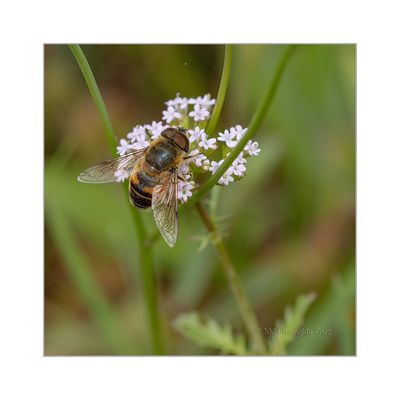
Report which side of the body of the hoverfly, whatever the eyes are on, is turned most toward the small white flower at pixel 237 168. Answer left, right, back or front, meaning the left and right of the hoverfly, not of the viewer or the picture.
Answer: right

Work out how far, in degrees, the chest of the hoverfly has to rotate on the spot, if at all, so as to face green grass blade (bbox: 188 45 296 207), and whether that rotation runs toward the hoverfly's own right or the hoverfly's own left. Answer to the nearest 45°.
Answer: approximately 90° to the hoverfly's own right

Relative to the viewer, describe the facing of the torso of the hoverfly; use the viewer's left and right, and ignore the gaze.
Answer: facing away from the viewer and to the right of the viewer
